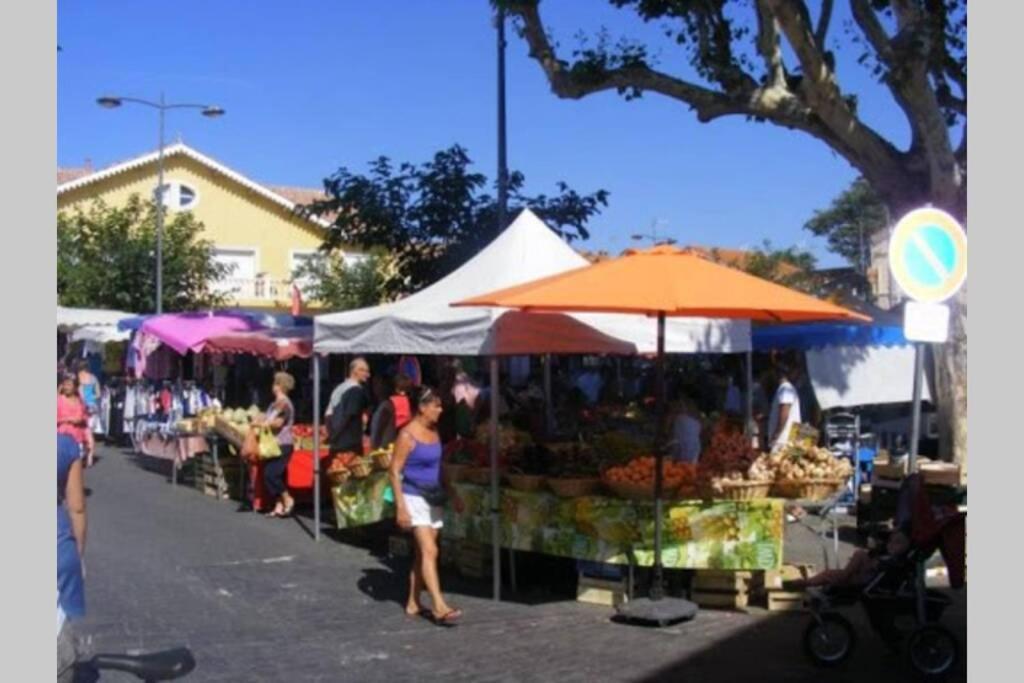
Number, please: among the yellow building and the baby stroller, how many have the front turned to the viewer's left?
1

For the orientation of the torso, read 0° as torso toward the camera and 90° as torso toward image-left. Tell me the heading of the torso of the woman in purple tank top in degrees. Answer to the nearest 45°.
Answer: approximately 315°

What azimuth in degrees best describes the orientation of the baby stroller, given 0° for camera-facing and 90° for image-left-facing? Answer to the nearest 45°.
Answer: approximately 90°

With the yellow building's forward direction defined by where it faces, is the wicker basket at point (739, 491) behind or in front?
in front

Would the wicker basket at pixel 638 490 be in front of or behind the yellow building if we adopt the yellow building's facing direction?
in front

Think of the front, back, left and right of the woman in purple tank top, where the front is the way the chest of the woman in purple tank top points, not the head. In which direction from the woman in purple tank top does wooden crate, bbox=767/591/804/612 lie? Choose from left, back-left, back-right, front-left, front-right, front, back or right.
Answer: front-left

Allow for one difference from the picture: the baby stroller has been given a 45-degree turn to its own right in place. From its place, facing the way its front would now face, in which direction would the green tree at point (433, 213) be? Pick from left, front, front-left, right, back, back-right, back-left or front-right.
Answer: front

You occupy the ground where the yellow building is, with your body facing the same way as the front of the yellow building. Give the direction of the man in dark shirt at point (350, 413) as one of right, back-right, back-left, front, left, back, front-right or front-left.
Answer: front

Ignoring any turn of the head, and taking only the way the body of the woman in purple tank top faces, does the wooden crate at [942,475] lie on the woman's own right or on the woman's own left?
on the woman's own left

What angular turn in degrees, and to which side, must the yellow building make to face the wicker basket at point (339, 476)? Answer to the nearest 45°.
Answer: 0° — it already faces it

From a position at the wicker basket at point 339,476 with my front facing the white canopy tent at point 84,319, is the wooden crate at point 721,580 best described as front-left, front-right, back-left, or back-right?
back-right

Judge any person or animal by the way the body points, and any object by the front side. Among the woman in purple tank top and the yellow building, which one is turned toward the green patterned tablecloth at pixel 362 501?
the yellow building

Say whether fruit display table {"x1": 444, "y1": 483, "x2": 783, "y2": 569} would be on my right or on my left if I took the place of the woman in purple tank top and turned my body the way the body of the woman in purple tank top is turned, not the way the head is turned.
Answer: on my left

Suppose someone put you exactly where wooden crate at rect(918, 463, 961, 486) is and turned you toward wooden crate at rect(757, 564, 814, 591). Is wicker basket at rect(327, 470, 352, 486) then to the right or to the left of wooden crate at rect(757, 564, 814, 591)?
right

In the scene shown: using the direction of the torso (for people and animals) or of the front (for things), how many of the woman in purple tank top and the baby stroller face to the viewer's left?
1

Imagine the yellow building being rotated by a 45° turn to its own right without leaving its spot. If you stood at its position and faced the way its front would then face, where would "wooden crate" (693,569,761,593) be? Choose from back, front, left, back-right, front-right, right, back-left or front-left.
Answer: front-left

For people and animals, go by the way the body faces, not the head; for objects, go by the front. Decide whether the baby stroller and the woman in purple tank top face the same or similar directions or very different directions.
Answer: very different directions

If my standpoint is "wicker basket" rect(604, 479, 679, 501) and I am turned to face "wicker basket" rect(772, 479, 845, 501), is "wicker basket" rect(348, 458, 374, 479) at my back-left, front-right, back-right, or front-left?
back-left

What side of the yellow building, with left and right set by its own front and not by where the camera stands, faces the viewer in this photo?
front
